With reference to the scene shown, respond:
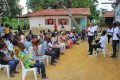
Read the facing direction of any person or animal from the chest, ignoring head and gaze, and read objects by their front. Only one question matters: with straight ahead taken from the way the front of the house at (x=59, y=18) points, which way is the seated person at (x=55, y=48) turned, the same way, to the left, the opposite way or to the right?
to the left

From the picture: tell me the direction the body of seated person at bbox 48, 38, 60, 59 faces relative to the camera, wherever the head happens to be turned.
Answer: to the viewer's right

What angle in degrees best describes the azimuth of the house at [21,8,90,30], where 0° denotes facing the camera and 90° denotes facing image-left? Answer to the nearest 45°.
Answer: approximately 0°

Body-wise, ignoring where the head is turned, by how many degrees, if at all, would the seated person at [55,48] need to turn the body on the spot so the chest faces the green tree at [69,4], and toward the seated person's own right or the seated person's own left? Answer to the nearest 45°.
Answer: approximately 90° to the seated person's own left

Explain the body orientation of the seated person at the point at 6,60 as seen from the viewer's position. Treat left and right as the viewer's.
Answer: facing to the right of the viewer

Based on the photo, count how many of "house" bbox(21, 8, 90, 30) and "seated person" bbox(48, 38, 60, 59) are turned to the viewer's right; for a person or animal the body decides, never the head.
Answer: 1

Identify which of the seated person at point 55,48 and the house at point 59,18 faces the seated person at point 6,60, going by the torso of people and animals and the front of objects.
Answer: the house

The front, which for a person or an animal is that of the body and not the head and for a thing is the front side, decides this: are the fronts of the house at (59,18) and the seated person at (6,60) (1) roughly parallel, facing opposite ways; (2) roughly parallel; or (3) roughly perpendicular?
roughly perpendicular

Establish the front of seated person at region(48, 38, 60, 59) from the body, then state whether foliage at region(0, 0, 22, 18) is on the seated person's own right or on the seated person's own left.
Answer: on the seated person's own left

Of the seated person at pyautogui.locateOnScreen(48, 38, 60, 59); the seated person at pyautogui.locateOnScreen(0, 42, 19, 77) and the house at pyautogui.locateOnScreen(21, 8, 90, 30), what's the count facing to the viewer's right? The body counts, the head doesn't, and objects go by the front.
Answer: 2

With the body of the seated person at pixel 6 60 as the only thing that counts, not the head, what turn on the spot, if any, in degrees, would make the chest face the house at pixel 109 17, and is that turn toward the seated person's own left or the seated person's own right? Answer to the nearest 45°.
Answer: approximately 45° to the seated person's own left

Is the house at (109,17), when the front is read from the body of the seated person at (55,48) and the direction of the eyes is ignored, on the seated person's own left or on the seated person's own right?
on the seated person's own left
